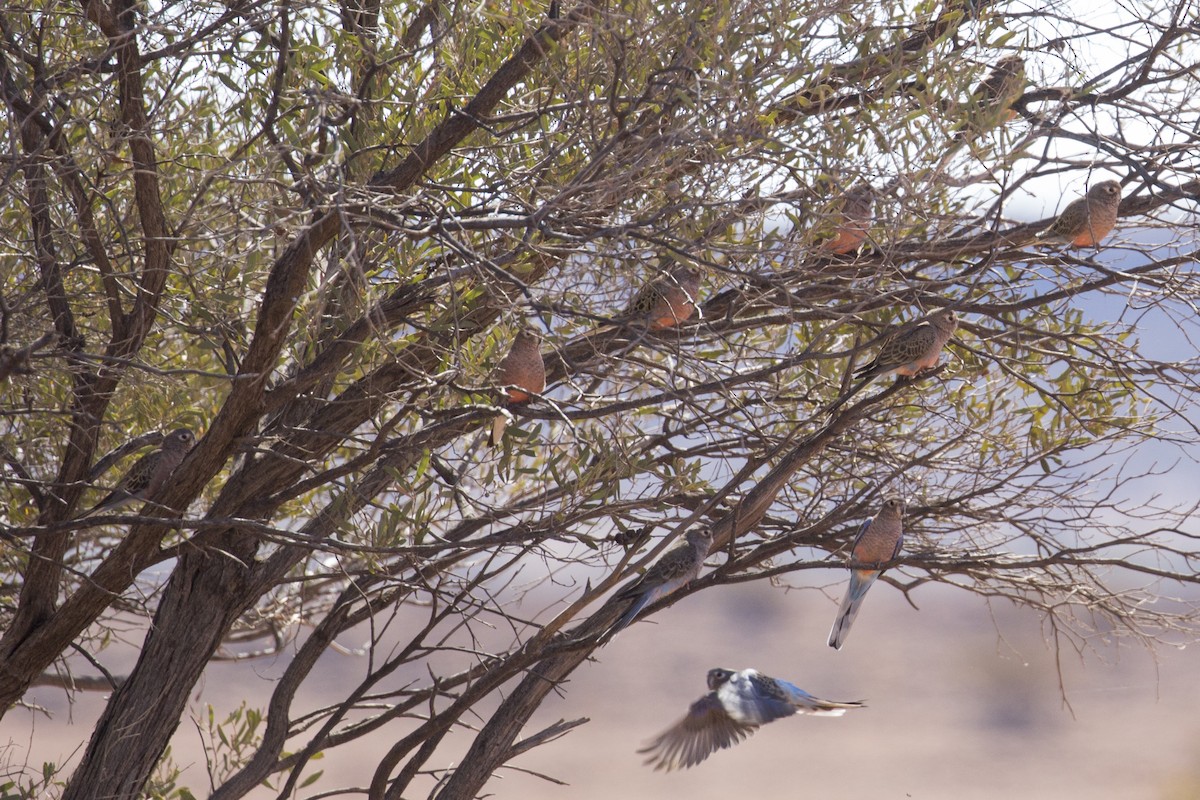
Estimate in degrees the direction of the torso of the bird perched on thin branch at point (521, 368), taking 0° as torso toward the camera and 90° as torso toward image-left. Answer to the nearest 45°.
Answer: approximately 315°

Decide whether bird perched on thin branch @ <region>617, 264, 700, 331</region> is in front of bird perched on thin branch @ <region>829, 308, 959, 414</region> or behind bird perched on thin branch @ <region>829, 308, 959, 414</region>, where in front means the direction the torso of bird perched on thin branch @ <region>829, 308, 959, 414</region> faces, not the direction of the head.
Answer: behind

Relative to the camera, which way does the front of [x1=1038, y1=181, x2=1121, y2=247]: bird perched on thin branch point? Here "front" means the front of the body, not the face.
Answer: to the viewer's right

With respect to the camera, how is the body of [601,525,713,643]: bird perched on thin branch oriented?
to the viewer's right

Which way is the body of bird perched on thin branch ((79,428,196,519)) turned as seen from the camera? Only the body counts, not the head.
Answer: to the viewer's right

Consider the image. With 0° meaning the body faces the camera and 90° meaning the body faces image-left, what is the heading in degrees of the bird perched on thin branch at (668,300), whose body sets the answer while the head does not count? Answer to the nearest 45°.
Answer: approximately 270°

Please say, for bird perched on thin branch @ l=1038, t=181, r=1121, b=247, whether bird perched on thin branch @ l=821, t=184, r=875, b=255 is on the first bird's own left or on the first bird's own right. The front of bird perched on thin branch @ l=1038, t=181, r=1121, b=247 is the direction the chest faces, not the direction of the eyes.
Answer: on the first bird's own right

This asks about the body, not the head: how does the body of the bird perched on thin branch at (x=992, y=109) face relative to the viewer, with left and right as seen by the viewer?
facing to the right of the viewer

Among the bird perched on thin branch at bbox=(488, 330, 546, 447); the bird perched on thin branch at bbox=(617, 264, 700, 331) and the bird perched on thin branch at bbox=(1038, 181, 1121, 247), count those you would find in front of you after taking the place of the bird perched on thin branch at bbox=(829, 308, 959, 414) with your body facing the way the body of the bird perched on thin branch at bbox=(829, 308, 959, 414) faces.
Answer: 1
